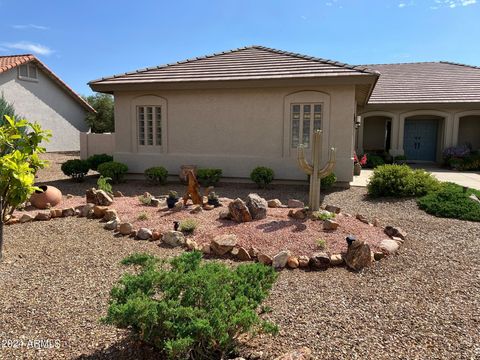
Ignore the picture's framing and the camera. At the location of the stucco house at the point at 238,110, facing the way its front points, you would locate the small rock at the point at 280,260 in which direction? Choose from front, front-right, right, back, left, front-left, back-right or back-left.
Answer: front

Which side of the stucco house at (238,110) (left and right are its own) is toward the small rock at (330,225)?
front

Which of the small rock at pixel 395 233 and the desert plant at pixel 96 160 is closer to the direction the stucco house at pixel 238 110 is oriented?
the small rock

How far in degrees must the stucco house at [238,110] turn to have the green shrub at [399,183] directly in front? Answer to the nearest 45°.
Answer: approximately 45° to its left

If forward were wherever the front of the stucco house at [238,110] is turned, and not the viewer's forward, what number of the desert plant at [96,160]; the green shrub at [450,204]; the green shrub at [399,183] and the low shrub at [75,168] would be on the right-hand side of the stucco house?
2

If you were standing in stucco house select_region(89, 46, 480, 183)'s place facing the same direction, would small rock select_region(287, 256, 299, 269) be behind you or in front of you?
in front

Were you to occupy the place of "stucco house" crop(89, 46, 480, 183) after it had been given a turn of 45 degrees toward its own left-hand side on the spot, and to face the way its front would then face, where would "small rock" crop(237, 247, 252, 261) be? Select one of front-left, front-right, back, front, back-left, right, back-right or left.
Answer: front-right

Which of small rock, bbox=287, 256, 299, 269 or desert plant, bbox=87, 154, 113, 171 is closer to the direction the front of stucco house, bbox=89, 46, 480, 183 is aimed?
the small rock

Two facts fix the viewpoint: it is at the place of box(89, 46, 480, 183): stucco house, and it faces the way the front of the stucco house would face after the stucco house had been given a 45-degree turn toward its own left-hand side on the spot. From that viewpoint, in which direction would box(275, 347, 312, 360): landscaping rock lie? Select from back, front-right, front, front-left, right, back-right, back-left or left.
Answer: front-right

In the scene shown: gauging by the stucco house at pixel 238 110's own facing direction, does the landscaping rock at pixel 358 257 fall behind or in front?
in front

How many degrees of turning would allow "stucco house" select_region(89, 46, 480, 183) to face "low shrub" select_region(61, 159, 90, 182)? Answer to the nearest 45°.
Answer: approximately 90° to its right

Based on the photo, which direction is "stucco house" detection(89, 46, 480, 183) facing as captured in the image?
toward the camera

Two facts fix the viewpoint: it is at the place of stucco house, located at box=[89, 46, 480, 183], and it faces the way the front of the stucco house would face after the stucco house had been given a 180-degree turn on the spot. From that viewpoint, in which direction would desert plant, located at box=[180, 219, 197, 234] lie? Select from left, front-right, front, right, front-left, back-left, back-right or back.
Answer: back

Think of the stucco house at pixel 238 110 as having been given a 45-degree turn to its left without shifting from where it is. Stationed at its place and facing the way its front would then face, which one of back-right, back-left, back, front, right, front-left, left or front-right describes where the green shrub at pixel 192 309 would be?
front-right

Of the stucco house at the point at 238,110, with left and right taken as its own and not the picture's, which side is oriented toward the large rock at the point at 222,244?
front

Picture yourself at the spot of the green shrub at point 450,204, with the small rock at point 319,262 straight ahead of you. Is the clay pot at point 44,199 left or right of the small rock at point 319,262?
right

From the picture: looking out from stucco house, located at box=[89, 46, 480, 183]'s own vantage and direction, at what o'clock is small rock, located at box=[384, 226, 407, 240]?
The small rock is roughly at 11 o'clock from the stucco house.
